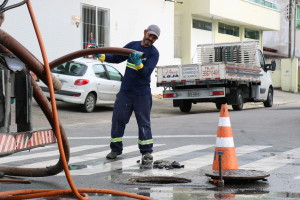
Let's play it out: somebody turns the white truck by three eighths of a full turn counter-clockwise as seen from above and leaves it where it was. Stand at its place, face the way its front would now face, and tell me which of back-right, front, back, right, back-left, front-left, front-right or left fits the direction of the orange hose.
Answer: left

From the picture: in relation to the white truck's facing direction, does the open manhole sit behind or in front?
behind

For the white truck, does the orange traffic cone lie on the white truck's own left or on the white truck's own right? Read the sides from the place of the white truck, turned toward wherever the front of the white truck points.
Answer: on the white truck's own right

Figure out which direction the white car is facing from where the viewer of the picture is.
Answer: facing away from the viewer and to the right of the viewer

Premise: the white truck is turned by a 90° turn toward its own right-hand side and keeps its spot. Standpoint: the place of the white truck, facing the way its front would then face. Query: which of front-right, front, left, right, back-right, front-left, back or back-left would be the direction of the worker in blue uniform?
front-right

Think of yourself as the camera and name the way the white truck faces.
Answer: facing away from the viewer and to the right of the viewer

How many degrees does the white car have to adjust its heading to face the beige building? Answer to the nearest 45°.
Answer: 0° — it already faces it
